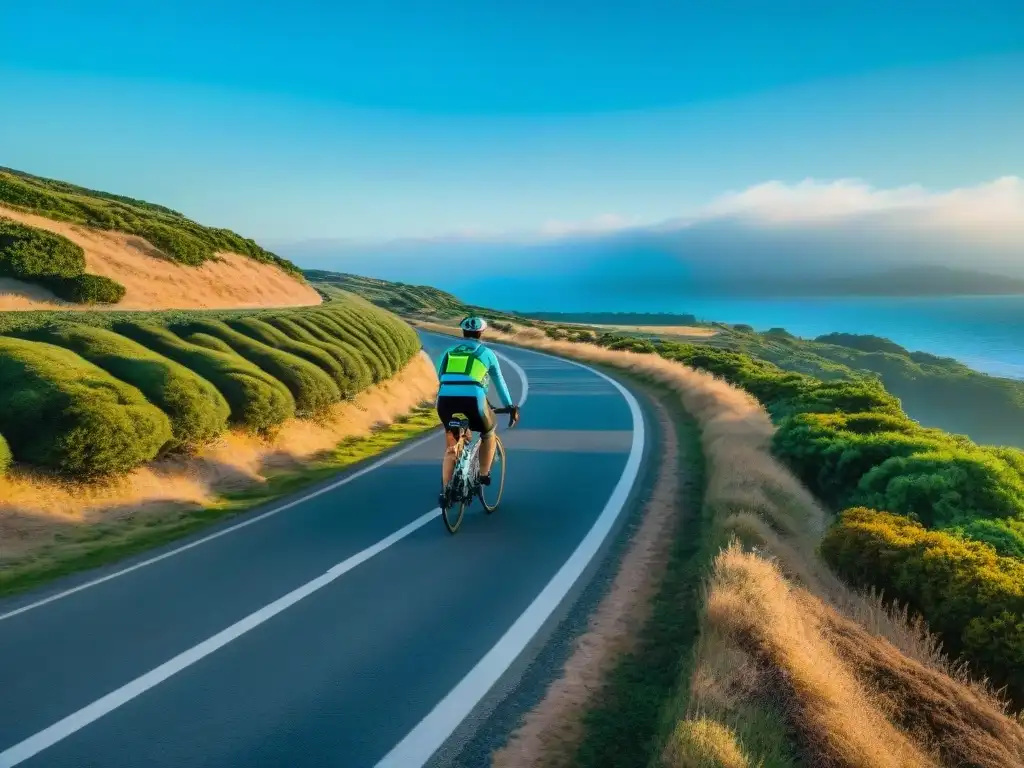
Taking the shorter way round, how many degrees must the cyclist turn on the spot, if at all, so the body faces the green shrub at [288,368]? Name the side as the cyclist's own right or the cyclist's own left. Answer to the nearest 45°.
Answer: approximately 90° to the cyclist's own left

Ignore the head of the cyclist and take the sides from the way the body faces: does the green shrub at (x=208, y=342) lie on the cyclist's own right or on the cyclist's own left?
on the cyclist's own left

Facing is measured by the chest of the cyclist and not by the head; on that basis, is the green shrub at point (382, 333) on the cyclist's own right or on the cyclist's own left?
on the cyclist's own left

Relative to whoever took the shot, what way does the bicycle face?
facing away from the viewer and to the right of the viewer

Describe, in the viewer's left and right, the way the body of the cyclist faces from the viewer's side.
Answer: facing away from the viewer and to the right of the viewer

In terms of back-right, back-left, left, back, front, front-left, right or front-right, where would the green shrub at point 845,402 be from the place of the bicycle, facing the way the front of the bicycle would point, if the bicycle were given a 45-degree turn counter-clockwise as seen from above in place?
front-right

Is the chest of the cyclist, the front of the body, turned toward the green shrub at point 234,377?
no

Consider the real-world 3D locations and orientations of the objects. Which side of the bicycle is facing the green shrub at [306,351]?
left

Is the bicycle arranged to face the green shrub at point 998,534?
no

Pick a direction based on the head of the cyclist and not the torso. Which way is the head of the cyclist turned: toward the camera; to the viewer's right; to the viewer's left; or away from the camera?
away from the camera

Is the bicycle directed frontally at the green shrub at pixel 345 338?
no

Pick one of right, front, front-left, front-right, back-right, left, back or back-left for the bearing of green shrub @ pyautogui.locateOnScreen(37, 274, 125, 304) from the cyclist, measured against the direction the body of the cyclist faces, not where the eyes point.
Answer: left
